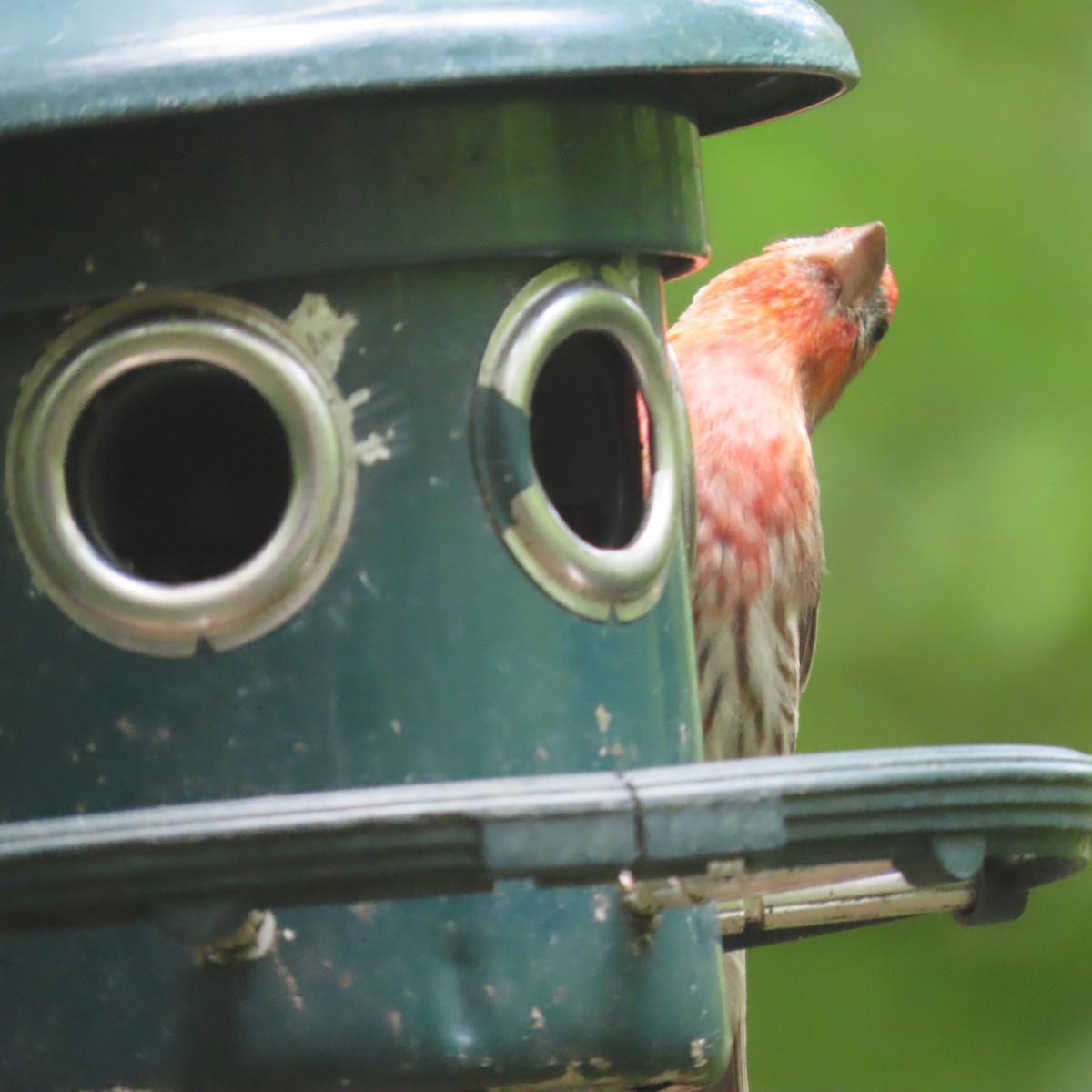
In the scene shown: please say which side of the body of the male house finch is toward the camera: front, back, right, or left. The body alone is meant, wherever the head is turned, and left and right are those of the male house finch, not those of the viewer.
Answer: front
